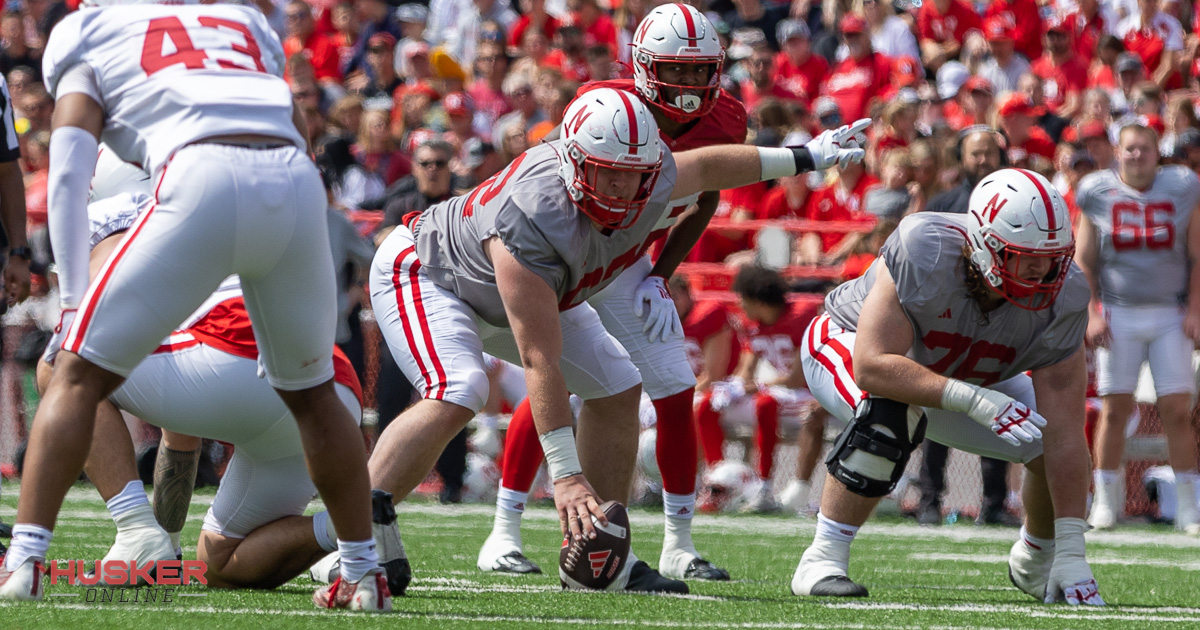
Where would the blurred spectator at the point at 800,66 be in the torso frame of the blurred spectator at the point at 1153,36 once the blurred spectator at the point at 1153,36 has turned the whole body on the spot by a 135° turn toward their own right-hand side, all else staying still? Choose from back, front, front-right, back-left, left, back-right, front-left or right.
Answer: front-left

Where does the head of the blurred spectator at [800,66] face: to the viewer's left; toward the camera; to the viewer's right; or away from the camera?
toward the camera

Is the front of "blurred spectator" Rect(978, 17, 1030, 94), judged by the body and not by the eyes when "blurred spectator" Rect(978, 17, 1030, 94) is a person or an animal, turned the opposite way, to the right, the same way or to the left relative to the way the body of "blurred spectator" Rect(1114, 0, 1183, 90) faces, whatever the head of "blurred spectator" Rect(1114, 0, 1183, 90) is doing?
the same way

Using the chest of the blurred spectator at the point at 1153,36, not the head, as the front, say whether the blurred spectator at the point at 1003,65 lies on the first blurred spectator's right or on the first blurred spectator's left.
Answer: on the first blurred spectator's right

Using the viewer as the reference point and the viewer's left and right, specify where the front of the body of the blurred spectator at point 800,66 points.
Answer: facing the viewer

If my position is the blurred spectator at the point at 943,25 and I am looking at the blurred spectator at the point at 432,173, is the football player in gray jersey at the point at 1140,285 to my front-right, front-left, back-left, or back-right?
front-left

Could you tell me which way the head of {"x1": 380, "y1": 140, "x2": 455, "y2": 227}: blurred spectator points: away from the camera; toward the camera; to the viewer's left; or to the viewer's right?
toward the camera

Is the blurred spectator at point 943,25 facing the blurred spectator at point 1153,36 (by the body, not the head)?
no

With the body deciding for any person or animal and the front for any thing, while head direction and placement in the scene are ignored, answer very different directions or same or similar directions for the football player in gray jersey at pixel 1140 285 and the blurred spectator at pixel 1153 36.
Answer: same or similar directions

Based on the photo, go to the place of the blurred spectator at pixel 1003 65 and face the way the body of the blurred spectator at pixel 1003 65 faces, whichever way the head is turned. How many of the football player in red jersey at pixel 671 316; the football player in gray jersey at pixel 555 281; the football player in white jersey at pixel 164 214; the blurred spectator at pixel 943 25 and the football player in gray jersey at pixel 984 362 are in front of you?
4

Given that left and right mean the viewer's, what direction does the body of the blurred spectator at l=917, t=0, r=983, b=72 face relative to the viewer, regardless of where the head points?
facing the viewer

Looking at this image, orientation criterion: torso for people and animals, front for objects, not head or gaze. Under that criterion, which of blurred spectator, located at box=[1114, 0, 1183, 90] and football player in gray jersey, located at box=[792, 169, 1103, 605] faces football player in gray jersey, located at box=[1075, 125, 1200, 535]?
the blurred spectator

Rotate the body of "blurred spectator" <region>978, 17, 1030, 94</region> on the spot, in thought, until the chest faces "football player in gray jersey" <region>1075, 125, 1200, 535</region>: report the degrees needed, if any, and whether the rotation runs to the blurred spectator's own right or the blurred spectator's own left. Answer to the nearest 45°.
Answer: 0° — they already face them

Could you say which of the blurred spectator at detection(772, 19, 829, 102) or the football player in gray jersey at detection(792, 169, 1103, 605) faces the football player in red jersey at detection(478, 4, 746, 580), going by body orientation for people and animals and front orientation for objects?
the blurred spectator

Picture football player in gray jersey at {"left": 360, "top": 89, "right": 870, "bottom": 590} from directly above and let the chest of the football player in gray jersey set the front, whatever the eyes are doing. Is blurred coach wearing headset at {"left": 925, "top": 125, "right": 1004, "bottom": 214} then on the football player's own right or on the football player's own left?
on the football player's own left

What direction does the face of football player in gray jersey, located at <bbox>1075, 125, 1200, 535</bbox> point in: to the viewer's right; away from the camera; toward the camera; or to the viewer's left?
toward the camera

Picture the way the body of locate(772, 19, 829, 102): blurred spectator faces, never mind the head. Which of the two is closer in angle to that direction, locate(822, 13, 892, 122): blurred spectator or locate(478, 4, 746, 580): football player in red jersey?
the football player in red jersey

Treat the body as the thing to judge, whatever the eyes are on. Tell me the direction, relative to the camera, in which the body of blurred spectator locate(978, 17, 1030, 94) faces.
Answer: toward the camera

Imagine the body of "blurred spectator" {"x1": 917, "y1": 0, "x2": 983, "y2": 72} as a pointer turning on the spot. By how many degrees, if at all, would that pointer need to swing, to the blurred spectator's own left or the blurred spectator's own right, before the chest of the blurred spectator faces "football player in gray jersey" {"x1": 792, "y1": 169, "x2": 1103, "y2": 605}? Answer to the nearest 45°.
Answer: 0° — they already face them
